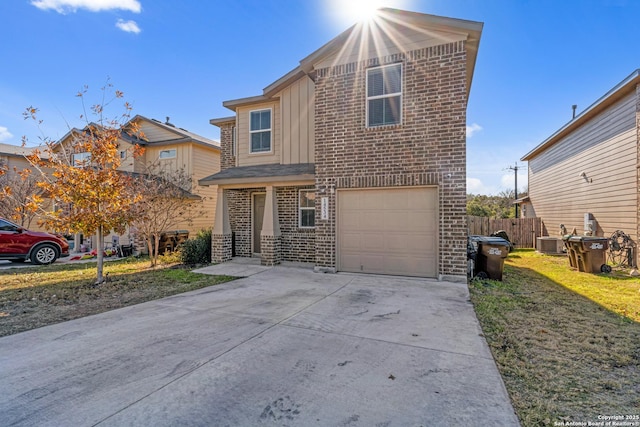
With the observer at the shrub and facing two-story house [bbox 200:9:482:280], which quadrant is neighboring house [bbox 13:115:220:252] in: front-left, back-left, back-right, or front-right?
back-left

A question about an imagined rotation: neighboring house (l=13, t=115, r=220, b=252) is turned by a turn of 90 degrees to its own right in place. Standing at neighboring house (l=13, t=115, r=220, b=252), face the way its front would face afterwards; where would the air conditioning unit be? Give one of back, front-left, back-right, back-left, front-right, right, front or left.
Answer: back

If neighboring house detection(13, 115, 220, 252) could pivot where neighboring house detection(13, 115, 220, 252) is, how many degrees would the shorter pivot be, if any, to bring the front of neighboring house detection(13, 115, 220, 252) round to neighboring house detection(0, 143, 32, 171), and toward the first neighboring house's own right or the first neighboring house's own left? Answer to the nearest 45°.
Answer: approximately 90° to the first neighboring house's own right

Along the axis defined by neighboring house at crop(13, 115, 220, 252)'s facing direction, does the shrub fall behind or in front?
in front

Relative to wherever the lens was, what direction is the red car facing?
facing to the right of the viewer

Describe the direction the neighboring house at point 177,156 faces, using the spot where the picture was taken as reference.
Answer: facing the viewer and to the left of the viewer

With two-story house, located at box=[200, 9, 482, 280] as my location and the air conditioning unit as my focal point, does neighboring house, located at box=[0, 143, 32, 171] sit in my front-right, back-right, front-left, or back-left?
back-left
